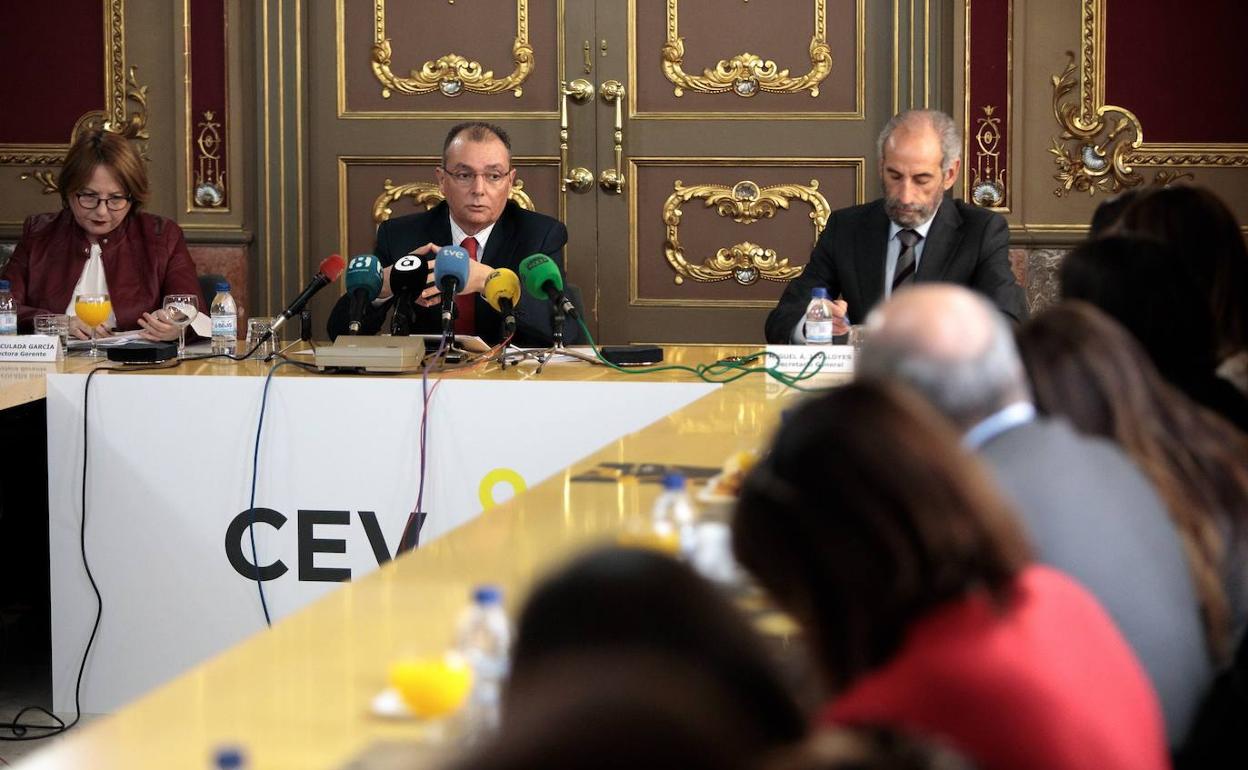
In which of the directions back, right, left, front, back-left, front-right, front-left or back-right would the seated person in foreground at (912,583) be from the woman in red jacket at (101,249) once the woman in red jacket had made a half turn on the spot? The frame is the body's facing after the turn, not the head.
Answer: back

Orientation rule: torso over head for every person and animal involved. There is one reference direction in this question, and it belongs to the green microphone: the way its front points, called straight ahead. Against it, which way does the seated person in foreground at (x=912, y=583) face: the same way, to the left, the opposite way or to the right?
the same way

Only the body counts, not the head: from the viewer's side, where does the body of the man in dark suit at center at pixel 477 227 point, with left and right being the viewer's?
facing the viewer

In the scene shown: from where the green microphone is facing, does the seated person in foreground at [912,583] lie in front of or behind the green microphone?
behind

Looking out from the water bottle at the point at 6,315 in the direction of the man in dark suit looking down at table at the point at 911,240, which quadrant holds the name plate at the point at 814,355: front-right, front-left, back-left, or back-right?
front-right

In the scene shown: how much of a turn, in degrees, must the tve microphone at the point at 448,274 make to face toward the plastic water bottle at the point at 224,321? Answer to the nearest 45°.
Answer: approximately 45° to its left

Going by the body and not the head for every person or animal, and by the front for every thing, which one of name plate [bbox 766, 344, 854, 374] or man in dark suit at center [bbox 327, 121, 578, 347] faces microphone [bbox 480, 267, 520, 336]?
the man in dark suit at center

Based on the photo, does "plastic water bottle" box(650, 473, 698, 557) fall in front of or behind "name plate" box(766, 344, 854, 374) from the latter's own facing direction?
in front

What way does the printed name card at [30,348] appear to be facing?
toward the camera

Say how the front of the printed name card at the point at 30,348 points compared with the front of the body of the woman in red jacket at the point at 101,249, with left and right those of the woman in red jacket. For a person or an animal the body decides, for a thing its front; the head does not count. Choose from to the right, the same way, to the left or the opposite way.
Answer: the same way

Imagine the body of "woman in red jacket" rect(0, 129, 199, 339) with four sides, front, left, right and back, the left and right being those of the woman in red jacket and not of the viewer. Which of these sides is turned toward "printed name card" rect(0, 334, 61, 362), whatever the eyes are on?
front

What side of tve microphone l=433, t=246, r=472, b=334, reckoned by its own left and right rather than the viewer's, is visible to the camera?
back

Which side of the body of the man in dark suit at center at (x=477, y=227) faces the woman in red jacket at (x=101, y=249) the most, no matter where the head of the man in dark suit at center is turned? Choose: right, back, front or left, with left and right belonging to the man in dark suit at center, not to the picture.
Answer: right

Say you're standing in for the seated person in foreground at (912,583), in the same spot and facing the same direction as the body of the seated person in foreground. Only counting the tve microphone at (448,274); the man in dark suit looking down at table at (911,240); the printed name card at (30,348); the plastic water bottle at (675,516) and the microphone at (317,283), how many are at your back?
0

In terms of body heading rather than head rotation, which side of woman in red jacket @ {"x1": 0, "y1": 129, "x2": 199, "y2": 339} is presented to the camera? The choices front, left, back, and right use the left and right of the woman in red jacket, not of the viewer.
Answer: front

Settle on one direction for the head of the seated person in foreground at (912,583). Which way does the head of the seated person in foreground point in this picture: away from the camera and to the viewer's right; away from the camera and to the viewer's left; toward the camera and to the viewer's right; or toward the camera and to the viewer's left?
away from the camera and to the viewer's left
